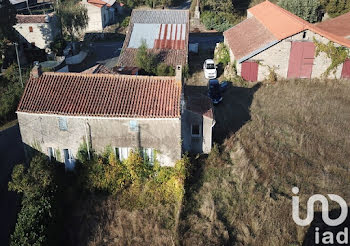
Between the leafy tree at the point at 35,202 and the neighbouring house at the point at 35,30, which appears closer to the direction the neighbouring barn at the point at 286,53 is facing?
the leafy tree

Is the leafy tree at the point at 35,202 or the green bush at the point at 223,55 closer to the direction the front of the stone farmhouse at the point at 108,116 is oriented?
the leafy tree

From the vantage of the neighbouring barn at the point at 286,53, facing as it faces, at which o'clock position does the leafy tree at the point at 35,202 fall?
The leafy tree is roughly at 1 o'clock from the neighbouring barn.

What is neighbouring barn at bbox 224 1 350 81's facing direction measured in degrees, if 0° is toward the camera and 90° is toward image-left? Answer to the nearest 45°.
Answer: approximately 0°

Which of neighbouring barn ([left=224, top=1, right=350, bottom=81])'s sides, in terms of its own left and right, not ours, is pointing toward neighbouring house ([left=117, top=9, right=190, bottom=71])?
right

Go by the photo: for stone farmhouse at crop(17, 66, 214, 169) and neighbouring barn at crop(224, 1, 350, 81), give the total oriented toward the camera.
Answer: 2

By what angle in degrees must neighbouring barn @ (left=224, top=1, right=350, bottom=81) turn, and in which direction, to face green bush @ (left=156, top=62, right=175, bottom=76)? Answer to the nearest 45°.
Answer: approximately 90° to its right

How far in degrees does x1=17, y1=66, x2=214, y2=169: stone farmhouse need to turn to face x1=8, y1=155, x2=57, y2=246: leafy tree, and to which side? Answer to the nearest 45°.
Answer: approximately 45° to its right

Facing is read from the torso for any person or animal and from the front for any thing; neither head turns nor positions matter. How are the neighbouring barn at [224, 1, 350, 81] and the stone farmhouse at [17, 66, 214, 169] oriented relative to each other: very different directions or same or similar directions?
same or similar directions

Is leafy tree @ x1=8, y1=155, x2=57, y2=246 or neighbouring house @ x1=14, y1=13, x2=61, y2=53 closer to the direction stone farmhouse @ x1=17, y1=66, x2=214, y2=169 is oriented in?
the leafy tree

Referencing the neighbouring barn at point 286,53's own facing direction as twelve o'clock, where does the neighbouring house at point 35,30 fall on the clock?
the neighbouring house at point 35,30 is roughly at 3 o'clock from the neighbouring barn at point 286,53.

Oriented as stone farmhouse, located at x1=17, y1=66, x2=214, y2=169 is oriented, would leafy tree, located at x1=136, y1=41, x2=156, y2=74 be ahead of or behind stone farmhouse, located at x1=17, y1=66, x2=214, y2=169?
behind

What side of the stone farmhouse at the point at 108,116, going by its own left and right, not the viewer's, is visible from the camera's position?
front

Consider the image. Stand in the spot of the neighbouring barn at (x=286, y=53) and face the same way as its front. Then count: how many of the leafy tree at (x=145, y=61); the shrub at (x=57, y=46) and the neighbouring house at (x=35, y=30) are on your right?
3

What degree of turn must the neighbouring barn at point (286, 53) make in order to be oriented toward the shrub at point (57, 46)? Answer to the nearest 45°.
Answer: approximately 90° to its right
